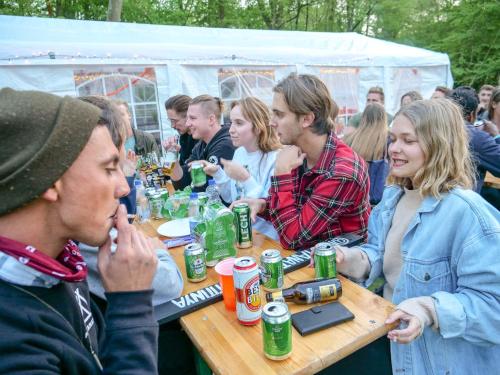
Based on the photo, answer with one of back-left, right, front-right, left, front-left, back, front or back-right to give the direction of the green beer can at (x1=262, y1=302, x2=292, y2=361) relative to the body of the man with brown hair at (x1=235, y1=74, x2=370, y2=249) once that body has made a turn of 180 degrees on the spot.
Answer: right

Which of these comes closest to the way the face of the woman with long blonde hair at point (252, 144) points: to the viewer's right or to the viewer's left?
to the viewer's left

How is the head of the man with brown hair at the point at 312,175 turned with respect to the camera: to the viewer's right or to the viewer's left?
to the viewer's left

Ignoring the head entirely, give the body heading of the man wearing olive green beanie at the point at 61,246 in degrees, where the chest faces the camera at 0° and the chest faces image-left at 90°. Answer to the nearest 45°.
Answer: approximately 270°

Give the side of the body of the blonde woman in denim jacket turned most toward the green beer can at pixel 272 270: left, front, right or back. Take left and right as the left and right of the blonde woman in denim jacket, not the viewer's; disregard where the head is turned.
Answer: front
